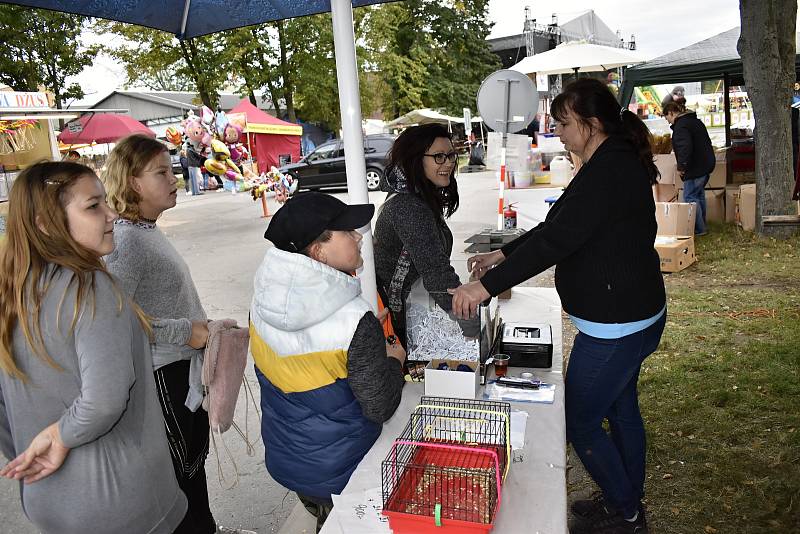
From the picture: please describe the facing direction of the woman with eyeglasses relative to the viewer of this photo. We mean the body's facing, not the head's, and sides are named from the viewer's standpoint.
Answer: facing to the right of the viewer

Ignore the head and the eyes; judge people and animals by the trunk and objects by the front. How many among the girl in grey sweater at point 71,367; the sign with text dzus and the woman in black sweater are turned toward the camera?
1

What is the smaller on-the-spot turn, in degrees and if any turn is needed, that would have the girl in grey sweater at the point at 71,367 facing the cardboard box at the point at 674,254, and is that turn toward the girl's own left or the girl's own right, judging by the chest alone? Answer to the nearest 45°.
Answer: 0° — they already face it

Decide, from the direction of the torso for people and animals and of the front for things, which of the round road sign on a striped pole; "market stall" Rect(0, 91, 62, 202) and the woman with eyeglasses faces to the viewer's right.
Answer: the woman with eyeglasses

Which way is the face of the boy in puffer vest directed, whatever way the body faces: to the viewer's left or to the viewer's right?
to the viewer's right

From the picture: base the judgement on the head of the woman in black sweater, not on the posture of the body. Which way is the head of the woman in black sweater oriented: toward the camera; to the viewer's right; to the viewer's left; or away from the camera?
to the viewer's left

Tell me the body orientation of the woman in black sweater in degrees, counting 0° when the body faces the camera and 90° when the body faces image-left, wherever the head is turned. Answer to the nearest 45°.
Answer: approximately 90°

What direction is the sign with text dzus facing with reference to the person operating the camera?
facing the viewer

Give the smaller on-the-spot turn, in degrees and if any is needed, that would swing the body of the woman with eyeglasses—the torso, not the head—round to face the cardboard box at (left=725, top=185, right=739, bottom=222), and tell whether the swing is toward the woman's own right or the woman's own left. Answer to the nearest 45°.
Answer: approximately 45° to the woman's own left

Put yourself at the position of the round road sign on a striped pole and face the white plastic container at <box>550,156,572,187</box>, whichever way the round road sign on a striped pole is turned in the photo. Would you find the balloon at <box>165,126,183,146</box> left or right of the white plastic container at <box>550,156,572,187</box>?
left
